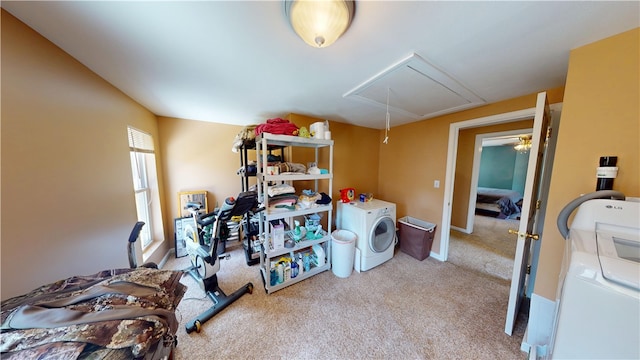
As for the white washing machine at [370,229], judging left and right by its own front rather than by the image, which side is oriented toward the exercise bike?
right

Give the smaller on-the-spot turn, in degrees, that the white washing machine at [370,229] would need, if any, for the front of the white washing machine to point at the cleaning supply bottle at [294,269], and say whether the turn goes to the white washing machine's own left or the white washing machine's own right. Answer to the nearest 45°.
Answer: approximately 90° to the white washing machine's own right

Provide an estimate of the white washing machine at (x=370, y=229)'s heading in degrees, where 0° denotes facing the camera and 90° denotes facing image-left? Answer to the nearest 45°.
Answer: approximately 315°

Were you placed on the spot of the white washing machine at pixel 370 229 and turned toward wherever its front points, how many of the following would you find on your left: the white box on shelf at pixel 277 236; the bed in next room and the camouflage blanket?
1

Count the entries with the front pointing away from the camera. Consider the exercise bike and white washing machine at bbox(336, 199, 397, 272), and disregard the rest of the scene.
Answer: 0

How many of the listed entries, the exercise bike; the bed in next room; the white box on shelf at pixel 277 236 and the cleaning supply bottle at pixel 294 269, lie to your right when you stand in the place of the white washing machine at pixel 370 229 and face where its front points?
3

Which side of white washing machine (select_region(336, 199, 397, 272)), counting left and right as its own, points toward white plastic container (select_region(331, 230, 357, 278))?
right
